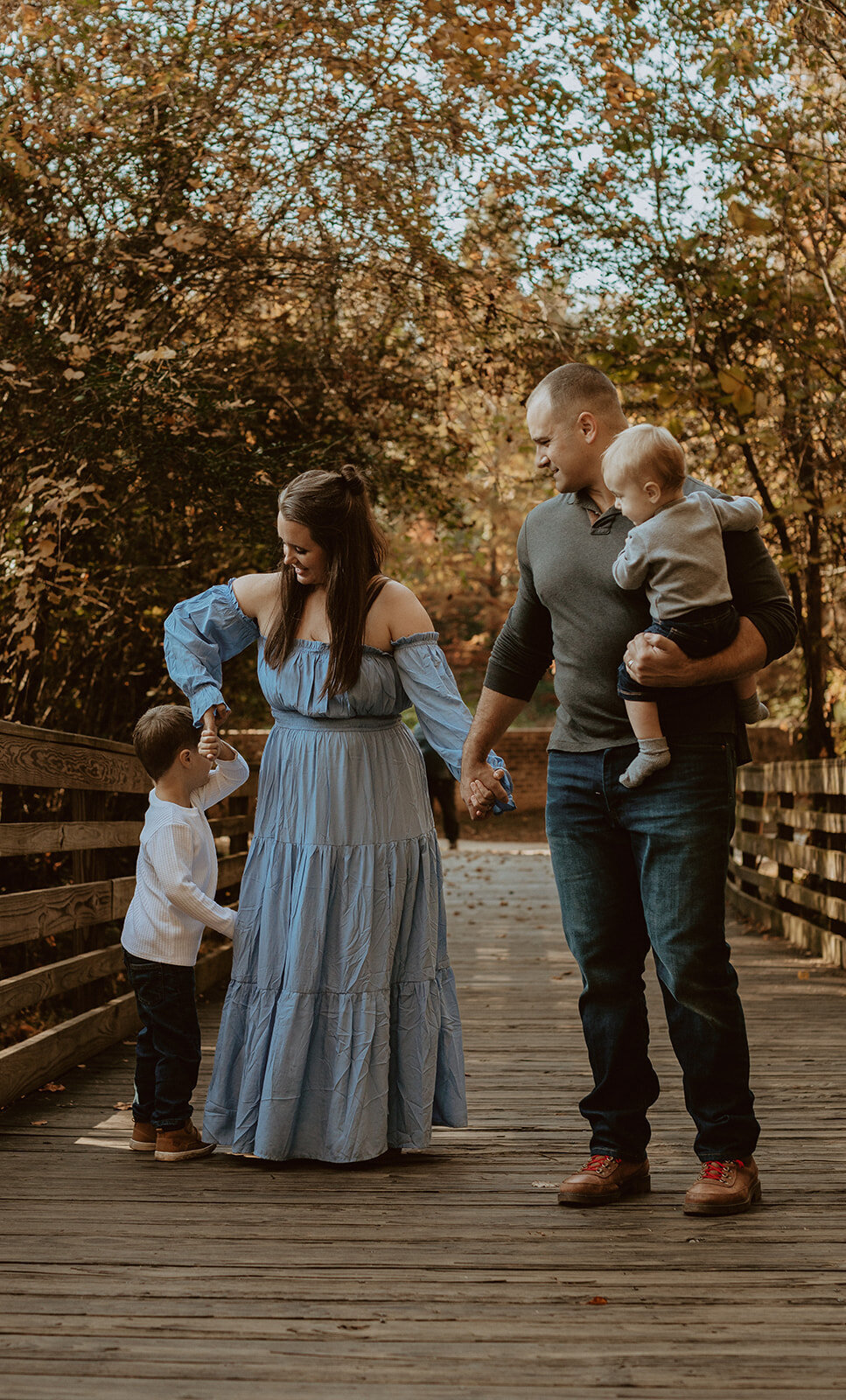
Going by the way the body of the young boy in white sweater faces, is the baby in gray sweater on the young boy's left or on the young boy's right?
on the young boy's right

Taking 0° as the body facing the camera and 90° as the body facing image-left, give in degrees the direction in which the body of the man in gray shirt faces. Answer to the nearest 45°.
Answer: approximately 45°

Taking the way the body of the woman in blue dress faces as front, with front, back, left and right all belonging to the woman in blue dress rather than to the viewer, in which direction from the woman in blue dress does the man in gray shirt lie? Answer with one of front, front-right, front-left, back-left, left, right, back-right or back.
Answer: front-left

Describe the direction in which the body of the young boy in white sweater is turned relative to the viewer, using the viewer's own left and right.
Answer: facing to the right of the viewer

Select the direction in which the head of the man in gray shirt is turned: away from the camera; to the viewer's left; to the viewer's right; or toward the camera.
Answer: to the viewer's left
